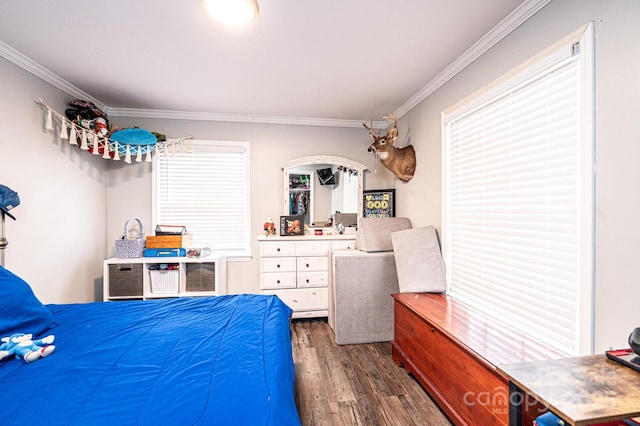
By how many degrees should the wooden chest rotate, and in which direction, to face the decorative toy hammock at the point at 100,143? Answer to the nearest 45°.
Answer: approximately 45° to its right

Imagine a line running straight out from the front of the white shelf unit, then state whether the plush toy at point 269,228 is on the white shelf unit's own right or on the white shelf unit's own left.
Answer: on the white shelf unit's own left

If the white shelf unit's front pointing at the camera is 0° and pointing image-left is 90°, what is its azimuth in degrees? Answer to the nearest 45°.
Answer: approximately 0°

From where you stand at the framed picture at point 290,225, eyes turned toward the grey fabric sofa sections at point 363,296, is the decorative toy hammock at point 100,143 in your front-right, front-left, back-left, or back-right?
back-right

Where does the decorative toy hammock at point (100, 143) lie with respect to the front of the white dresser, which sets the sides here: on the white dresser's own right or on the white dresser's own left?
on the white dresser's own right

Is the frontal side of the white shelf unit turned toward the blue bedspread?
yes

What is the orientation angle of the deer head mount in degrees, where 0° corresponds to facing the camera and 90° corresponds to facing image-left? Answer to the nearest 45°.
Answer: approximately 45°

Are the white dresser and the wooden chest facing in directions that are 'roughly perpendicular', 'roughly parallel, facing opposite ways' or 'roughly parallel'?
roughly perpendicular
